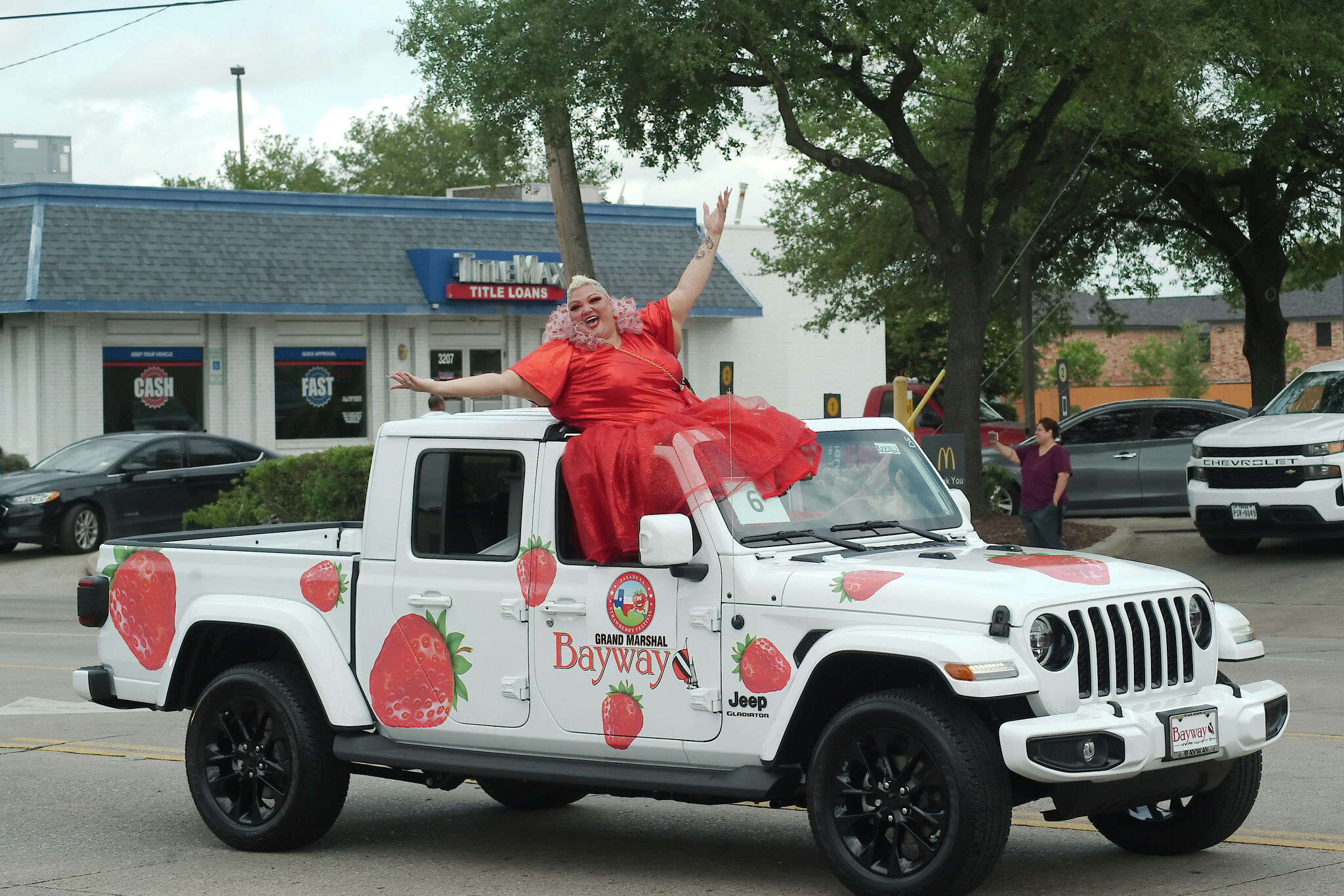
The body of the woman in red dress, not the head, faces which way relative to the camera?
toward the camera

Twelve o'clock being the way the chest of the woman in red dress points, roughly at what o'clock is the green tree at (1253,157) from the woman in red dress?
The green tree is roughly at 7 o'clock from the woman in red dress.

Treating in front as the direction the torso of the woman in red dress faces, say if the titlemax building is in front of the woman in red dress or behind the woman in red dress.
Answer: behind

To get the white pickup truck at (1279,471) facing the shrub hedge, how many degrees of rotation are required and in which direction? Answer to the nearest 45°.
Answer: approximately 45° to its right

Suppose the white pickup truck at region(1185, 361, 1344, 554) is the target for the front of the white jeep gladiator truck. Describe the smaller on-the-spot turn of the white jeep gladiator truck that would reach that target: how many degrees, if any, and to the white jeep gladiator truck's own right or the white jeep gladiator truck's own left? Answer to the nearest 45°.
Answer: approximately 90° to the white jeep gladiator truck's own left

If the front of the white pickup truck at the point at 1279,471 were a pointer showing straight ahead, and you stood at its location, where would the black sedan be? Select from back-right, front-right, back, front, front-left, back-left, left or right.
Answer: front-right

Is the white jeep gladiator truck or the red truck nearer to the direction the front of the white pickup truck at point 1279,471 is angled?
the white jeep gladiator truck

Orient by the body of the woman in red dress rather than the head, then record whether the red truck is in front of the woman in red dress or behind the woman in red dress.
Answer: behind

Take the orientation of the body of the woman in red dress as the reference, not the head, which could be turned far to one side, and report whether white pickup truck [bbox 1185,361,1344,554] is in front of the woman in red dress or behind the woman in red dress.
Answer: behind

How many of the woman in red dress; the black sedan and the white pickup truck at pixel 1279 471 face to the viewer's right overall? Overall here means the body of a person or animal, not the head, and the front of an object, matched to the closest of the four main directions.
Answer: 0

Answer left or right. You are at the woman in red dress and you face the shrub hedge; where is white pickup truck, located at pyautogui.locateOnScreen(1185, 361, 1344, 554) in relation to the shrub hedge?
right

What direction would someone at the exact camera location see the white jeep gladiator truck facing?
facing the viewer and to the right of the viewer

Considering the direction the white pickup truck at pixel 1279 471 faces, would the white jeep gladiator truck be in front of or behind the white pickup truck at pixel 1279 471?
in front

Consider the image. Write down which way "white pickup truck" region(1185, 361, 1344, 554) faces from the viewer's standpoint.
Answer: facing the viewer and to the left of the viewer

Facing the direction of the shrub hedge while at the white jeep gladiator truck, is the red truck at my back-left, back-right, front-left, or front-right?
front-right
